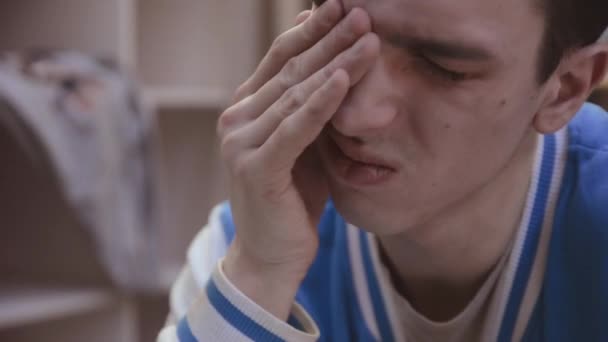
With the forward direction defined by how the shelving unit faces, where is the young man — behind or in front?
in front

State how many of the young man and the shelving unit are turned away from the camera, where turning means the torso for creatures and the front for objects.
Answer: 0

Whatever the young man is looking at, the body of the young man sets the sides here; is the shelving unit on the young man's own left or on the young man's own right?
on the young man's own right

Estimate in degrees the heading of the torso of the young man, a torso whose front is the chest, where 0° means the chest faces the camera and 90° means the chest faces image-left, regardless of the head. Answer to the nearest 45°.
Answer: approximately 45°

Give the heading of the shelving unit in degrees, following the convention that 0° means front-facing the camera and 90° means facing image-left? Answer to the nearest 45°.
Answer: approximately 0°
